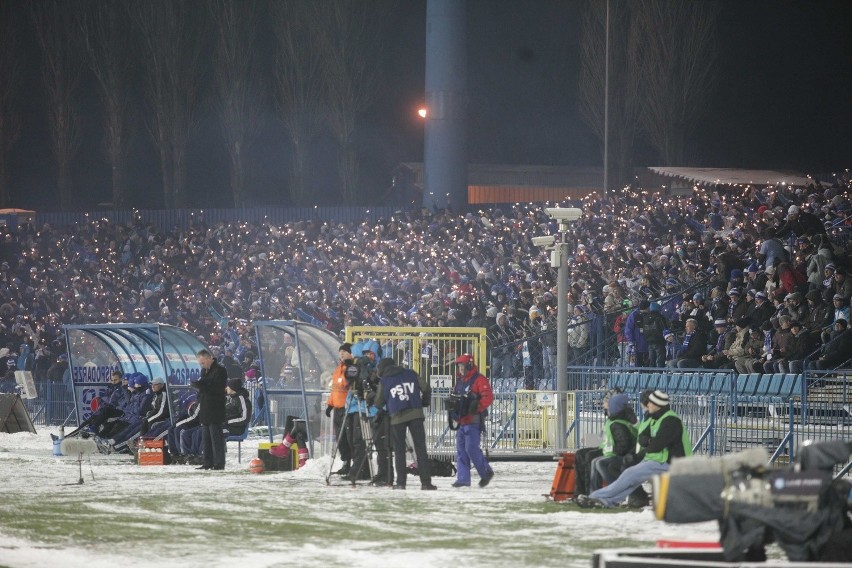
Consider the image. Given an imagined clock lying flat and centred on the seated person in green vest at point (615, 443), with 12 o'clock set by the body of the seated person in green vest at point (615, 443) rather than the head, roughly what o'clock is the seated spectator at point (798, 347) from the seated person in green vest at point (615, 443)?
the seated spectator at point (798, 347) is roughly at 4 o'clock from the seated person in green vest at point (615, 443).

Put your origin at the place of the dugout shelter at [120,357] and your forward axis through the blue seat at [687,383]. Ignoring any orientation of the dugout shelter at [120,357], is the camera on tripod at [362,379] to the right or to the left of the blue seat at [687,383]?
right

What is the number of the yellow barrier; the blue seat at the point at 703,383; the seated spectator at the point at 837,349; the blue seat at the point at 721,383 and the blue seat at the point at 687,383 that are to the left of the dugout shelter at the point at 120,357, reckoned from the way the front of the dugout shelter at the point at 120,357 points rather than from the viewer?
5

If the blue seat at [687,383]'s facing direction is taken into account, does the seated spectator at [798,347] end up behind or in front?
behind

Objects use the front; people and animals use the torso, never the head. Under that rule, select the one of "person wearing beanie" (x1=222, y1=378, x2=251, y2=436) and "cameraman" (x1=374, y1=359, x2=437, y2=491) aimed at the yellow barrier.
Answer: the cameraman

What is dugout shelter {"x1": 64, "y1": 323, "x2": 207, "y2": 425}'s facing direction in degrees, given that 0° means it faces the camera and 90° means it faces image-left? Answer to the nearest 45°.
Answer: approximately 45°

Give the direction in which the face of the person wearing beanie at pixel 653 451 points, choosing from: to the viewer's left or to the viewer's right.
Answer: to the viewer's left

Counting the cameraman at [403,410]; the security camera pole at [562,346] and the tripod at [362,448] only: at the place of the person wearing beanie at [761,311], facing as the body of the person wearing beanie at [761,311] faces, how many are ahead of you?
3

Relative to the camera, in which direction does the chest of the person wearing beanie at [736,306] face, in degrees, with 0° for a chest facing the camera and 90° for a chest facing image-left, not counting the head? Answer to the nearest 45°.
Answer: approximately 45°

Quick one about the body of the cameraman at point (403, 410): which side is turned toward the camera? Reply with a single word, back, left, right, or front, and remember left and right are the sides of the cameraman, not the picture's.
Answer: back
